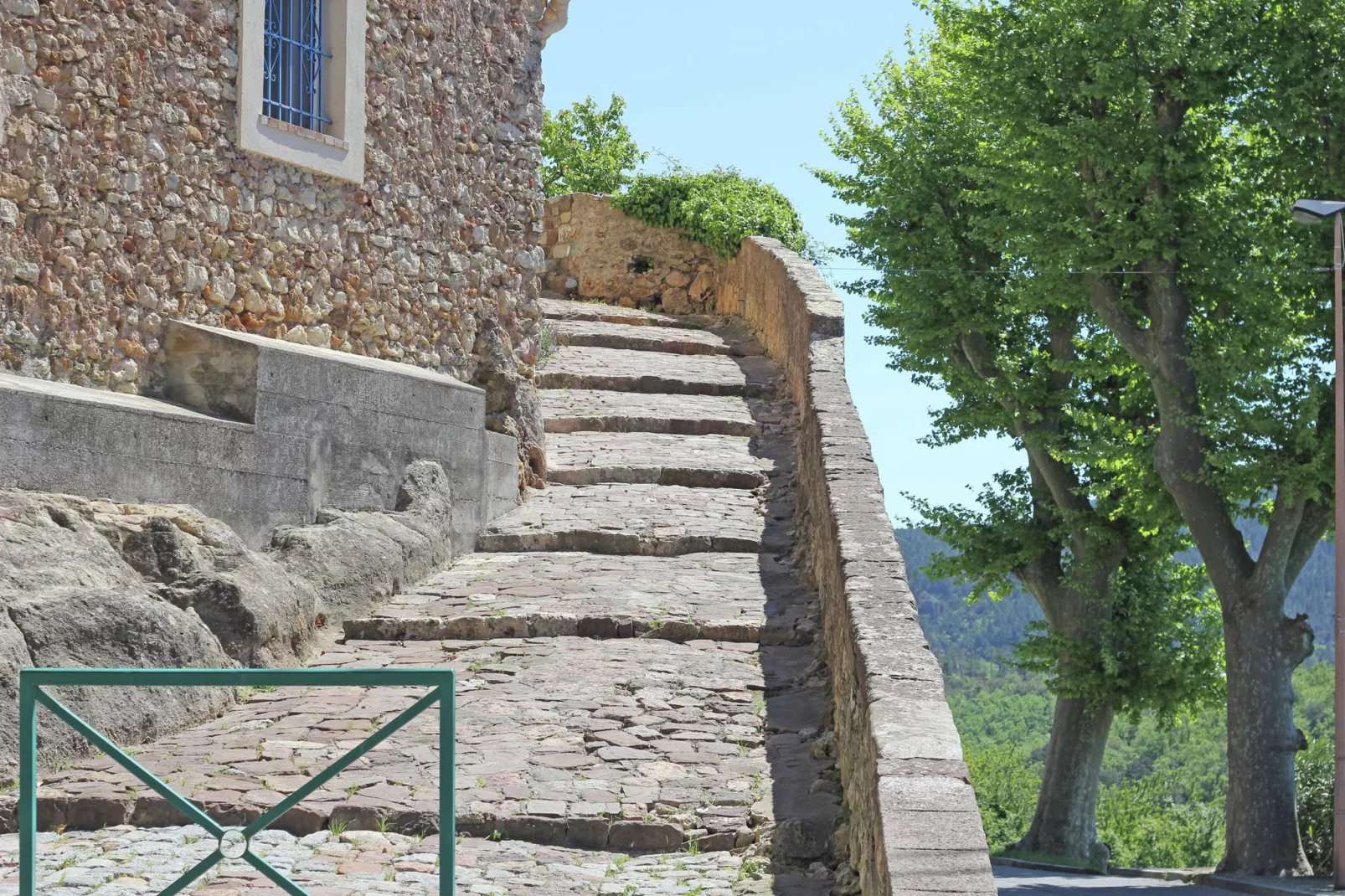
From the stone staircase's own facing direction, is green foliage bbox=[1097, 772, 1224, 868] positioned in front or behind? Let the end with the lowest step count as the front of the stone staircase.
behind

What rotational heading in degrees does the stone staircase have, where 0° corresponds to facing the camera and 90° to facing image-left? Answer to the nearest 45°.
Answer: approximately 0°

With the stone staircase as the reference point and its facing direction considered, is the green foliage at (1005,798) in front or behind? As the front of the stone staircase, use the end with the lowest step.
behind

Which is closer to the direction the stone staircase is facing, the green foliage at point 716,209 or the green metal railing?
the green metal railing

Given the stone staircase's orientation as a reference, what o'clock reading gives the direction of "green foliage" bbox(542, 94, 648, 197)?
The green foliage is roughly at 6 o'clock from the stone staircase.

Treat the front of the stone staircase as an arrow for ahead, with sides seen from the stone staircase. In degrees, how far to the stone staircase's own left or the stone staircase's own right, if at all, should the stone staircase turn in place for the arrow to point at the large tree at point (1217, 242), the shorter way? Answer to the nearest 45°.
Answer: approximately 135° to the stone staircase's own left

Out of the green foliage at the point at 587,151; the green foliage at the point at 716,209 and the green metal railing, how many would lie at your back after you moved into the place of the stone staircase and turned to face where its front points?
2
